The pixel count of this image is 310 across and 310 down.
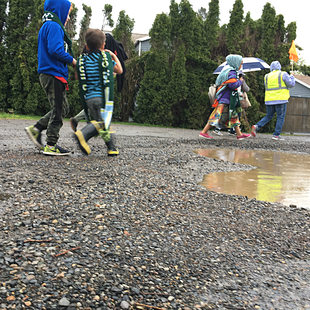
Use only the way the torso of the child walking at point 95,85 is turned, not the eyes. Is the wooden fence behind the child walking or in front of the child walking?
in front

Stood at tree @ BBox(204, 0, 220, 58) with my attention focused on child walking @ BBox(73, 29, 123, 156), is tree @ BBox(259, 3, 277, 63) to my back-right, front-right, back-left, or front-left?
back-left

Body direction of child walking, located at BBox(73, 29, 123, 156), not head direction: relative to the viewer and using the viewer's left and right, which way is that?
facing away from the viewer and to the right of the viewer

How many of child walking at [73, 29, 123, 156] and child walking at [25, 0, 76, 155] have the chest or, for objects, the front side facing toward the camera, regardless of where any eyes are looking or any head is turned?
0

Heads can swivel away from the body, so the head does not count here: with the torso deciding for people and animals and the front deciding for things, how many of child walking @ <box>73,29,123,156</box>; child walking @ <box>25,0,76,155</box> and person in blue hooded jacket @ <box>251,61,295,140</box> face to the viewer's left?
0
